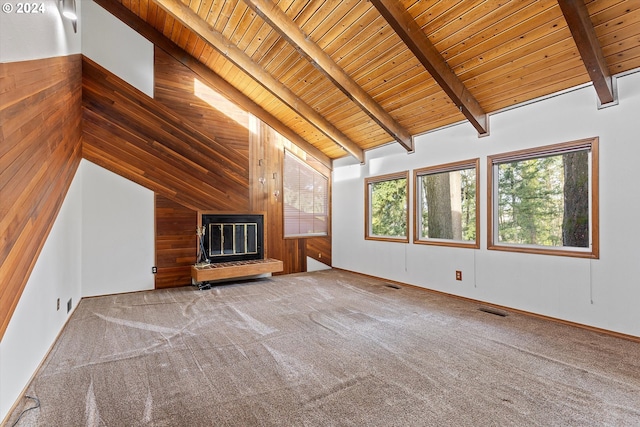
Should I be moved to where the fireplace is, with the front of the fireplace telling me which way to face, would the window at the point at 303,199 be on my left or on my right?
on my left

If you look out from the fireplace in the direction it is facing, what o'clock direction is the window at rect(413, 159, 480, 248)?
The window is roughly at 10 o'clock from the fireplace.

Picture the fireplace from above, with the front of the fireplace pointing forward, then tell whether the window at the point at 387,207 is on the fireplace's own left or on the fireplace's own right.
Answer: on the fireplace's own left

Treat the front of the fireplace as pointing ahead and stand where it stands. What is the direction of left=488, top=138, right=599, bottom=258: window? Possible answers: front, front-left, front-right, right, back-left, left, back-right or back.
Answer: front-left

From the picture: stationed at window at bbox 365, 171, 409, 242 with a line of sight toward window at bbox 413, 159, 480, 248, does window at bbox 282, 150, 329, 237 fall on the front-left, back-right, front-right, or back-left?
back-right

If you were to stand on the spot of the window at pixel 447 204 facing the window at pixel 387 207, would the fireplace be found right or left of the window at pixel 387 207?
left

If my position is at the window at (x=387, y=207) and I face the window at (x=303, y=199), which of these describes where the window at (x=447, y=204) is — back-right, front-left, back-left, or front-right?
back-left

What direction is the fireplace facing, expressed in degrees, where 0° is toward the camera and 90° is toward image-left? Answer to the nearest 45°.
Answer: approximately 0°

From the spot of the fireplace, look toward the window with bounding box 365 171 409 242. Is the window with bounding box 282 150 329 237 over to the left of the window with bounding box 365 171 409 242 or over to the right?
left
